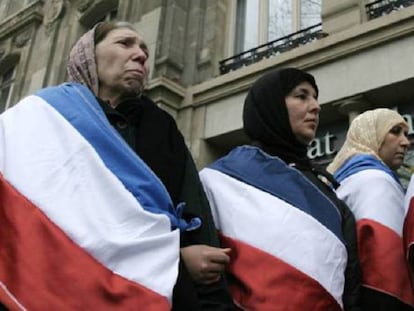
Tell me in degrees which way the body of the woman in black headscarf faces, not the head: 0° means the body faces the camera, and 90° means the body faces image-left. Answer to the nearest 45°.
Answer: approximately 315°

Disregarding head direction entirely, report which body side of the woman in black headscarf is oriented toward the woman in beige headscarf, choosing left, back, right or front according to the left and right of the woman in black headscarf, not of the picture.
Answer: left

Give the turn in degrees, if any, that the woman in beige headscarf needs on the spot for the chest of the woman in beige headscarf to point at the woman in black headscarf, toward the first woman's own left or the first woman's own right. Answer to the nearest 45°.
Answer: approximately 135° to the first woman's own right

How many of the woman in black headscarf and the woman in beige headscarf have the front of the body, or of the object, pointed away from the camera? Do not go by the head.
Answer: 0
